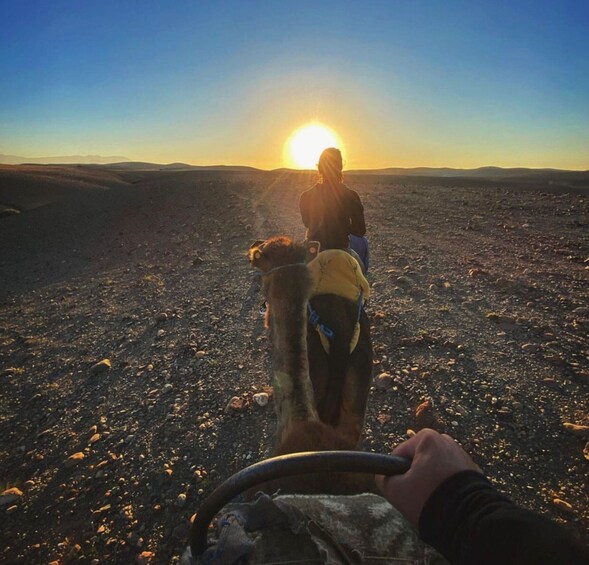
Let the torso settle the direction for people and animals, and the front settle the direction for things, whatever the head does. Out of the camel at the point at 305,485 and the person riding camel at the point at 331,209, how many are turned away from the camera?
2

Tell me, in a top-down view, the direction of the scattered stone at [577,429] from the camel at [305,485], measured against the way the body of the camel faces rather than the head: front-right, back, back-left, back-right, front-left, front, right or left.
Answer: front-right

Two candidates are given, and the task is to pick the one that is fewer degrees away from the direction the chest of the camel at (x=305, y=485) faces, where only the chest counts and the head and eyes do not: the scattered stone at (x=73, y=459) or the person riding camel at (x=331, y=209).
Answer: the person riding camel

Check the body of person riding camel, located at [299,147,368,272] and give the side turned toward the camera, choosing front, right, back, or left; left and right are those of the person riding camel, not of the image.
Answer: back

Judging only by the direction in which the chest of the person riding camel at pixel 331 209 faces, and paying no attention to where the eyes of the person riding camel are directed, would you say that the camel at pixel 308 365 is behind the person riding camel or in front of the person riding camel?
behind

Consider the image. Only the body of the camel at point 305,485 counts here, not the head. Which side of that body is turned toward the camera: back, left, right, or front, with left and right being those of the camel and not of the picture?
back

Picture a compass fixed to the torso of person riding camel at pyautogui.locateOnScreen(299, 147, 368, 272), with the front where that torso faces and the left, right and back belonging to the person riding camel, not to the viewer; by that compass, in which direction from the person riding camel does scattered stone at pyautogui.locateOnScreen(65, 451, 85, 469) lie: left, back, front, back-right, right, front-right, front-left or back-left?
back-left

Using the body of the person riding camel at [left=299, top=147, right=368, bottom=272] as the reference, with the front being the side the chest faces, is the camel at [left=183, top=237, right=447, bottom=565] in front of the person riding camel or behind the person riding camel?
behind

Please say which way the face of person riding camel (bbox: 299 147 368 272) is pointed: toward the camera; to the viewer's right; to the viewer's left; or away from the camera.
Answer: away from the camera

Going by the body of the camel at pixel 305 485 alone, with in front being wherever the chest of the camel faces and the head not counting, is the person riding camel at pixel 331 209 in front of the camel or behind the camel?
in front

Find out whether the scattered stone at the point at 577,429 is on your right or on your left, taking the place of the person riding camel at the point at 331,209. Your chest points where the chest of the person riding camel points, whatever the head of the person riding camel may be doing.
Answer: on your right
